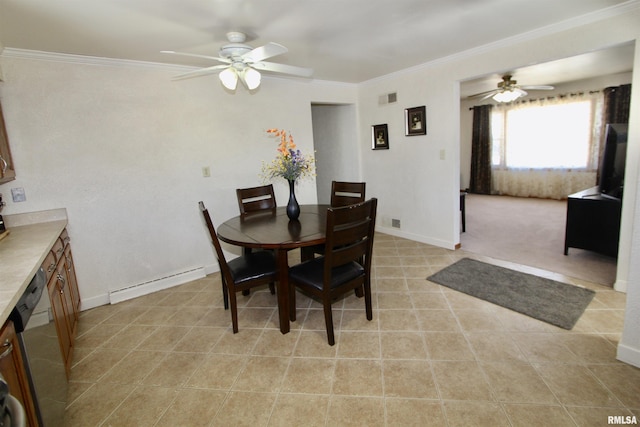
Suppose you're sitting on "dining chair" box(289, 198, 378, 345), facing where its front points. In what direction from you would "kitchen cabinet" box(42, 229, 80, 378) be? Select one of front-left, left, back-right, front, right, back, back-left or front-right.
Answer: front-left

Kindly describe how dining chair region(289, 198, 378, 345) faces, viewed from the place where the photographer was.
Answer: facing away from the viewer and to the left of the viewer

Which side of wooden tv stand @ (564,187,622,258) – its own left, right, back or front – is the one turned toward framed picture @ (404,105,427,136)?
front

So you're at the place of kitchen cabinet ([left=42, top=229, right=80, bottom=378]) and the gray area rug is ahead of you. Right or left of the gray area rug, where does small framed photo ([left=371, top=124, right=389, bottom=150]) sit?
left

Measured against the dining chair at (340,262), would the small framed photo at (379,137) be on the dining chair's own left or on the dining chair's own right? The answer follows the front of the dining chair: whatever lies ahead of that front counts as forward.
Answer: on the dining chair's own right

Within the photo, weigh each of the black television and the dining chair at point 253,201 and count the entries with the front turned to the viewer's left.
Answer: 1

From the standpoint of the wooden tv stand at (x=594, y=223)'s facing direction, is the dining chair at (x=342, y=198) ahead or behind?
ahead

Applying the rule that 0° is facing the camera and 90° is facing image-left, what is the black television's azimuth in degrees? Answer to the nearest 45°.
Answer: approximately 90°

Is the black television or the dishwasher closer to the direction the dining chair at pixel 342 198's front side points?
the dishwasher

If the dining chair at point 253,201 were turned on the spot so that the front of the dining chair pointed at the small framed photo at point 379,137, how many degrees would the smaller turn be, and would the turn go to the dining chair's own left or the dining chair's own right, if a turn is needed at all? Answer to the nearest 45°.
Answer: approximately 90° to the dining chair's own left

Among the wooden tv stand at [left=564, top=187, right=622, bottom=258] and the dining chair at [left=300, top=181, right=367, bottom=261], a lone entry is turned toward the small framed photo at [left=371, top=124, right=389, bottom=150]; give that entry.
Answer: the wooden tv stand
